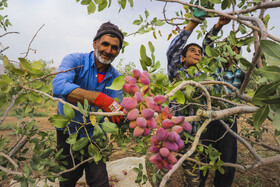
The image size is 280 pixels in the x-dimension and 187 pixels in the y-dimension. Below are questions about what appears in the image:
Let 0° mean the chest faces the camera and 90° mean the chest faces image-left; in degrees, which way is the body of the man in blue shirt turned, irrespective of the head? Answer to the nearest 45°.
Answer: approximately 315°

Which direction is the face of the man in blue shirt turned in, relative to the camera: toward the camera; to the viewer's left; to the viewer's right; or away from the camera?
toward the camera
